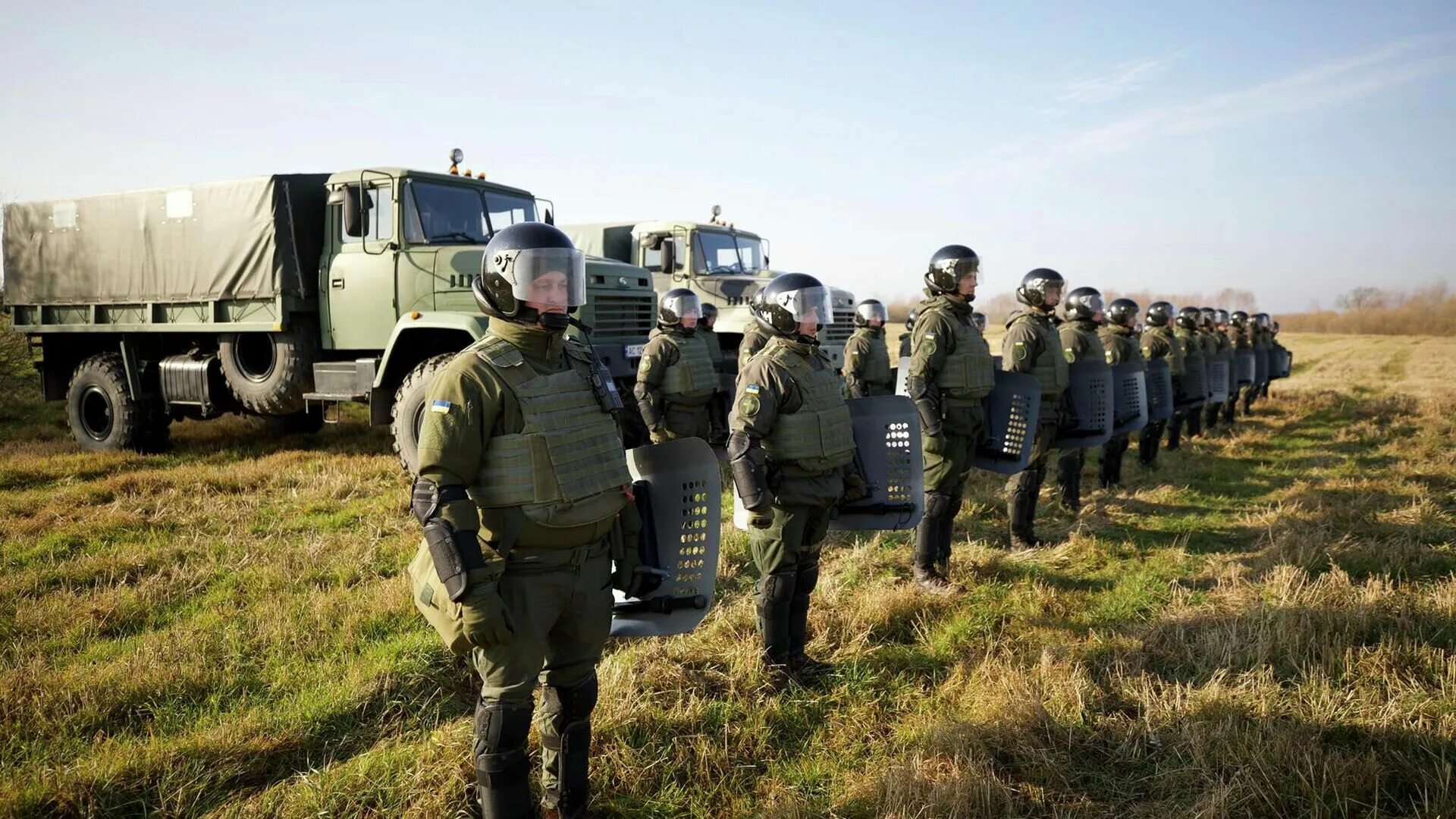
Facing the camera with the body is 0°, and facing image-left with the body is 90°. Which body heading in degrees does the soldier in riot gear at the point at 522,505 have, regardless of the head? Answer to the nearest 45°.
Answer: approximately 315°

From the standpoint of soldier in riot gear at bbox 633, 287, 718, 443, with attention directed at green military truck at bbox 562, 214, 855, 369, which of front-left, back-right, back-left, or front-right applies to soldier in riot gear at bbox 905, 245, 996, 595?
back-right

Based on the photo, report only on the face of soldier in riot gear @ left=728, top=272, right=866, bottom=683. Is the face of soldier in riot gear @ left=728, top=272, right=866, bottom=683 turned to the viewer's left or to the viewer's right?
to the viewer's right

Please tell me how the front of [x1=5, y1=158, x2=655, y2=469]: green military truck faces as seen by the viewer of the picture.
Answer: facing the viewer and to the right of the viewer

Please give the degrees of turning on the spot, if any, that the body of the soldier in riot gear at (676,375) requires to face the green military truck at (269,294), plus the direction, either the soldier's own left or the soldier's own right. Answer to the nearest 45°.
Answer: approximately 135° to the soldier's own right

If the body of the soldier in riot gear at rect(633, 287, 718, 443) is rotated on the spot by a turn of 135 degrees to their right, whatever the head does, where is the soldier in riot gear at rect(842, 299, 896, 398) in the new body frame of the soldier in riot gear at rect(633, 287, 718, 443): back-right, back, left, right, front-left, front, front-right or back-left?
back-right

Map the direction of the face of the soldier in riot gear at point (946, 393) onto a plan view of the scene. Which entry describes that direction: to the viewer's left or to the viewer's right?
to the viewer's right

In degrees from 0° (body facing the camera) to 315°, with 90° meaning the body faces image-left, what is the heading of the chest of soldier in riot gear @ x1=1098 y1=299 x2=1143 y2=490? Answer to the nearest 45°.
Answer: approximately 270°
